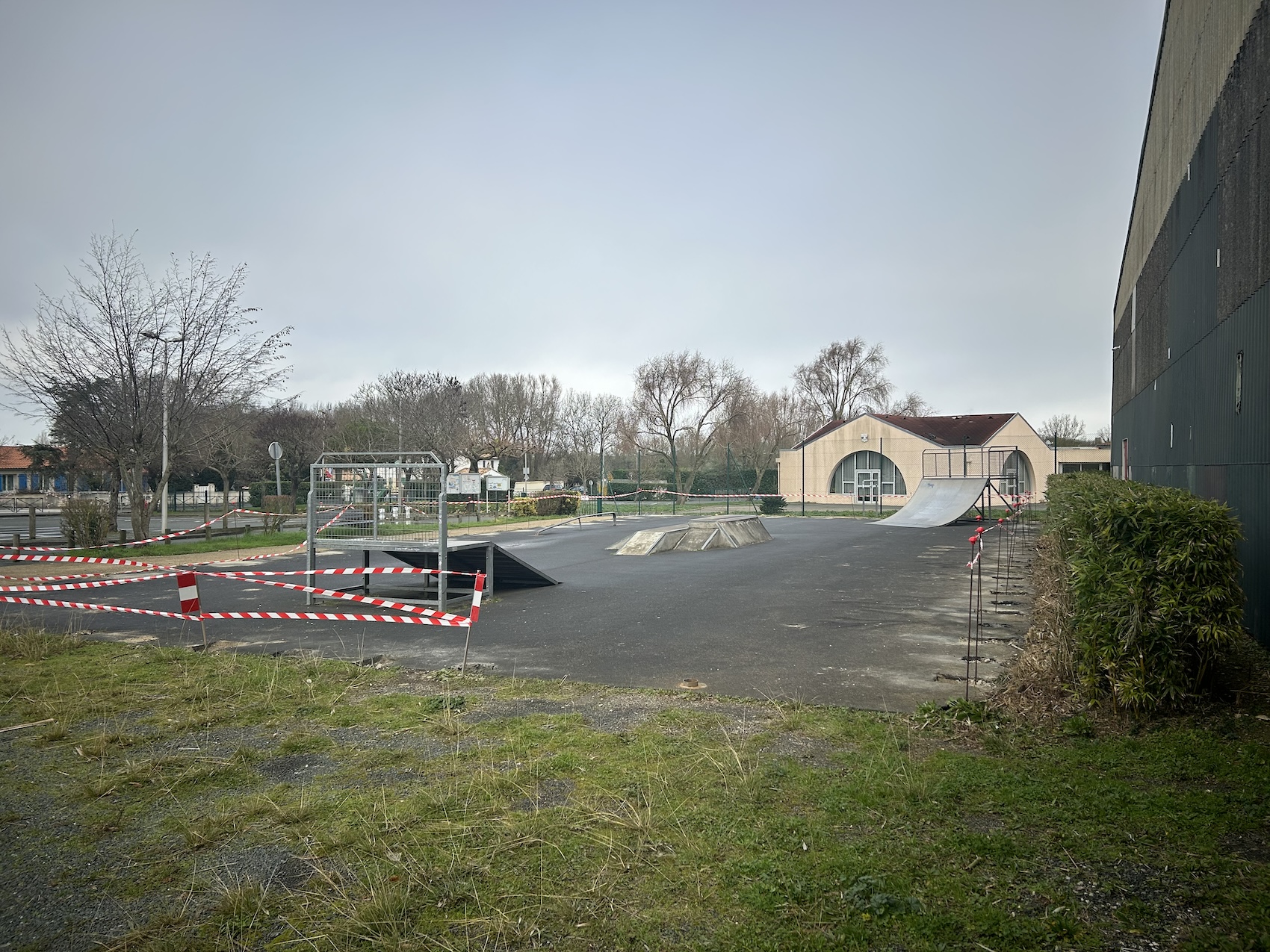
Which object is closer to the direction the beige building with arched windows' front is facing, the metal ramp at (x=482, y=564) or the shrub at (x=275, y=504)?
the metal ramp

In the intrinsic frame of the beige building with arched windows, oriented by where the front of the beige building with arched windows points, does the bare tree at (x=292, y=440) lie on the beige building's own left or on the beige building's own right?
on the beige building's own right

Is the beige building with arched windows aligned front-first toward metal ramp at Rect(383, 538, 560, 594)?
yes

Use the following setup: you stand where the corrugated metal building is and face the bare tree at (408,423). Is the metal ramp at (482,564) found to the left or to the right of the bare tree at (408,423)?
left

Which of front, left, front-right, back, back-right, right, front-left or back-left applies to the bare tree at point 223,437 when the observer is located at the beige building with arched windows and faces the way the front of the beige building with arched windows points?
front-right

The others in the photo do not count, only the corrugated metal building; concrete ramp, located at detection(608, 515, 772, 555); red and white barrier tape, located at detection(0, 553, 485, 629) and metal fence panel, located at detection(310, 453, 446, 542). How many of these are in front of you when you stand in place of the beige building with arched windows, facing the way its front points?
4

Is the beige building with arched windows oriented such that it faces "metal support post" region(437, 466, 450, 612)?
yes

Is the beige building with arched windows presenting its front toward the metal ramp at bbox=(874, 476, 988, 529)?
yes

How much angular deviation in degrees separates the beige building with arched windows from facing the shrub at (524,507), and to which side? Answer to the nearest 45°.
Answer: approximately 45° to its right

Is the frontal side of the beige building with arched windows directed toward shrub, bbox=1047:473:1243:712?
yes

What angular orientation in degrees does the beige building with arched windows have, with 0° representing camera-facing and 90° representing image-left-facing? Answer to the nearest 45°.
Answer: approximately 0°

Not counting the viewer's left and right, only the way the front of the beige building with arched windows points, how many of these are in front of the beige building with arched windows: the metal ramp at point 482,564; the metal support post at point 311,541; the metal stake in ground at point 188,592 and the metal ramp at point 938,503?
4

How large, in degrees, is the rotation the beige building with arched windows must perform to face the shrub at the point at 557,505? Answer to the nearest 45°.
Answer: approximately 45° to its right
